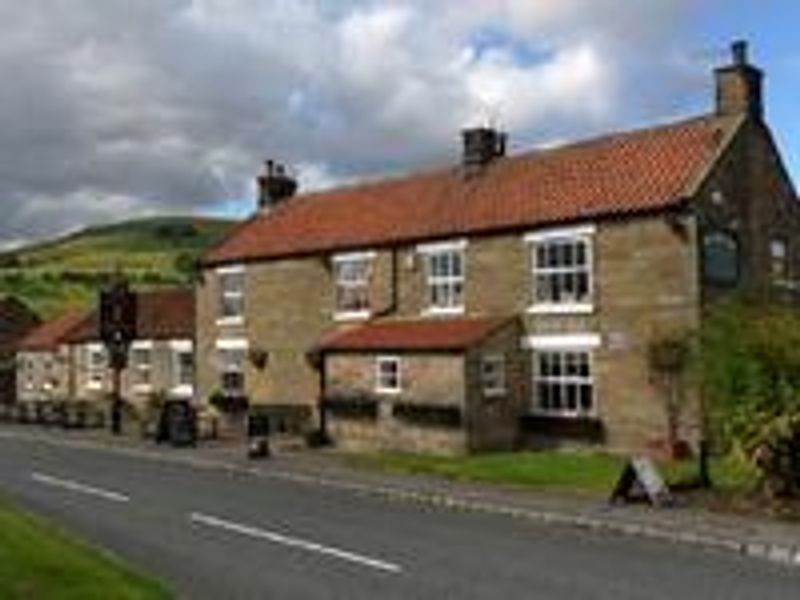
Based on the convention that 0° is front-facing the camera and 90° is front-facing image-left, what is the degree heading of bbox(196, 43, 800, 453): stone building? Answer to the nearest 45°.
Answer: approximately 45°

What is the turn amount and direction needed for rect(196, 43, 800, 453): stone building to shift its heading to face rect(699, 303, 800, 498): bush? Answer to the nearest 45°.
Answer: approximately 45° to its left
